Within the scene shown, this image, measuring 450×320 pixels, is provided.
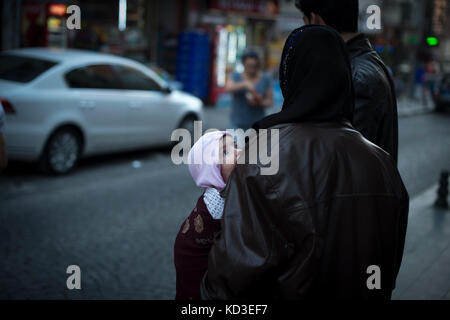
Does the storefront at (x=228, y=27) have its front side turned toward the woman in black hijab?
yes

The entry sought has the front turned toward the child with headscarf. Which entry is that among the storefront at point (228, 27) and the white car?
the storefront

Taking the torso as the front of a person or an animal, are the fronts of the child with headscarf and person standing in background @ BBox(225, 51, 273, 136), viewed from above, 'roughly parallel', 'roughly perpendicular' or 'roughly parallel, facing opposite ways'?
roughly perpendicular

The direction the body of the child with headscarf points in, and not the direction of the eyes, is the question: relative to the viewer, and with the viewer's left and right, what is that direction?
facing to the right of the viewer

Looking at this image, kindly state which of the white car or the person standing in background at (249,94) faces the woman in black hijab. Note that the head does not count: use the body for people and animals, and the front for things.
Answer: the person standing in background

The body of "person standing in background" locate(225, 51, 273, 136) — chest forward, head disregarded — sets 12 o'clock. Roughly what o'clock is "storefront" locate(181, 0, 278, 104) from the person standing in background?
The storefront is roughly at 6 o'clock from the person standing in background.

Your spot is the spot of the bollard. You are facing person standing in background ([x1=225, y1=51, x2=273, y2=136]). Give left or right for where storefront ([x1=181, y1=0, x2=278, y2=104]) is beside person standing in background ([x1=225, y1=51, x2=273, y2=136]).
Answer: right

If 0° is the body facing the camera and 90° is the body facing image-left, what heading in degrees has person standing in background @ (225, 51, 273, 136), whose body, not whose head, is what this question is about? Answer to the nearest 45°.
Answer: approximately 0°

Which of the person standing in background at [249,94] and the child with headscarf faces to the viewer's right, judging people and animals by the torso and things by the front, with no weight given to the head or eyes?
the child with headscarf

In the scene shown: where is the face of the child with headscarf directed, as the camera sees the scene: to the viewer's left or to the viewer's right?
to the viewer's right

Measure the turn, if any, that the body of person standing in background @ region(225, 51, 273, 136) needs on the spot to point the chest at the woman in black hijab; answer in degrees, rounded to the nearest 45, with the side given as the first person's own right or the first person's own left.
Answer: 0° — they already face them
